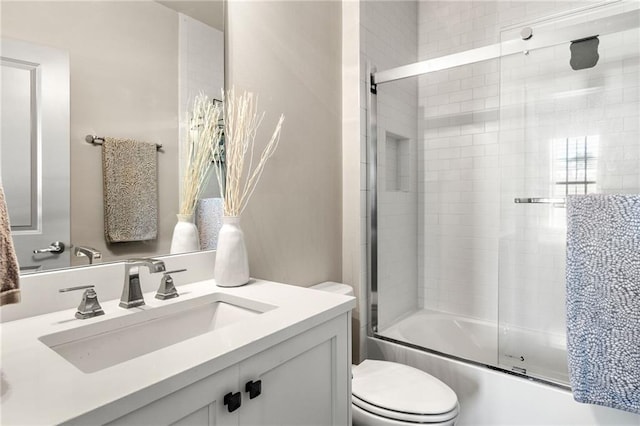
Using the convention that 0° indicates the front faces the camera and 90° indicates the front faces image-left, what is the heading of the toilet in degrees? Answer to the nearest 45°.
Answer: approximately 315°

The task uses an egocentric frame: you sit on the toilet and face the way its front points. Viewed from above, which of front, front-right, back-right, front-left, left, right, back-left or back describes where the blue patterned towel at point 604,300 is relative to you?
front-left

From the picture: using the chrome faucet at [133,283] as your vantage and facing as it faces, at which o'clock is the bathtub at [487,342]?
The bathtub is roughly at 10 o'clock from the chrome faucet.

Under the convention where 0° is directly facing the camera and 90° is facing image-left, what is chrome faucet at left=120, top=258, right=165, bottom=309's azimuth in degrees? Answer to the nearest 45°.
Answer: approximately 315°

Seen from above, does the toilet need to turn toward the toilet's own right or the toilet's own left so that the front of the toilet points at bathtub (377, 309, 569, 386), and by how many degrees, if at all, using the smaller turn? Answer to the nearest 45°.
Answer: approximately 90° to the toilet's own left

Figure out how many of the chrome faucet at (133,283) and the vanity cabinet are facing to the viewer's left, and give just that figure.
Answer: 0

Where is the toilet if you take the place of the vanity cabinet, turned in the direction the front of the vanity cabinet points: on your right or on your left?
on your left

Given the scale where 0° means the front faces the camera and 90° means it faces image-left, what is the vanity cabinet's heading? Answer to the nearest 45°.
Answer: approximately 315°

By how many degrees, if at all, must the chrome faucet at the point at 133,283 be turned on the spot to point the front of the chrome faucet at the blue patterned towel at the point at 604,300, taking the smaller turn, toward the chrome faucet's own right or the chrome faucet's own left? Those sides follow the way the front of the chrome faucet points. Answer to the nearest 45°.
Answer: approximately 45° to the chrome faucet's own left

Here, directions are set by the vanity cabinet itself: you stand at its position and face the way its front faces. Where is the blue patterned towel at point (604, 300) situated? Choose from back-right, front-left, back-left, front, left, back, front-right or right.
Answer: front-left
